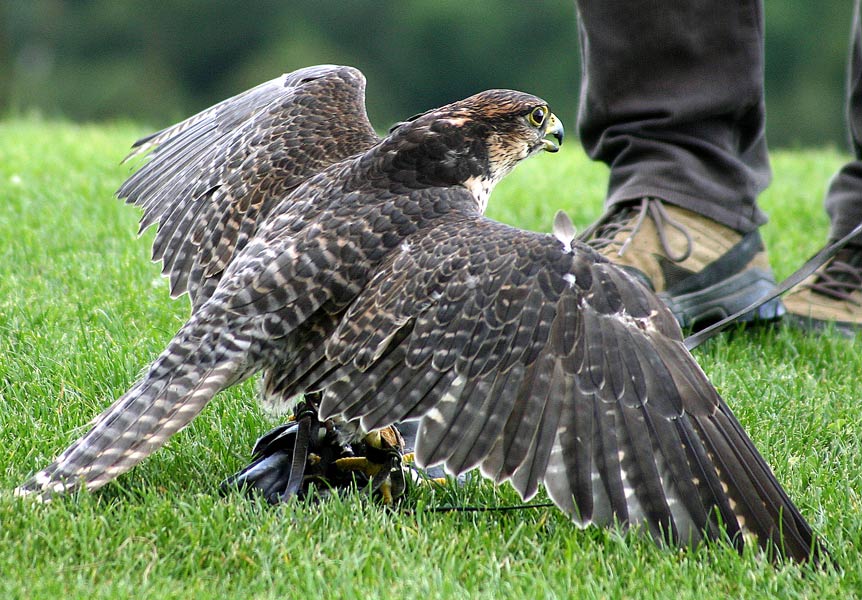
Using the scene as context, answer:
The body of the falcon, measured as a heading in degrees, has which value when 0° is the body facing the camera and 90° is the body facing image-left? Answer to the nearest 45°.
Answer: approximately 225°
